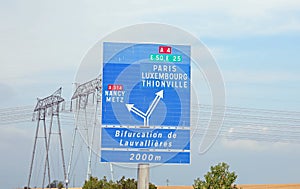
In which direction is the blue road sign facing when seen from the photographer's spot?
facing the viewer

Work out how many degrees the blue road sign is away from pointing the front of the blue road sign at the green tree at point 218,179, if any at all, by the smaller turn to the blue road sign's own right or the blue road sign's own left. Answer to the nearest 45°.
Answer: approximately 135° to the blue road sign's own left
